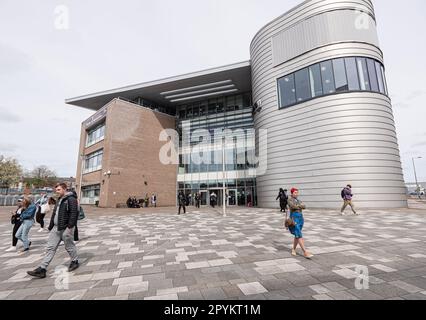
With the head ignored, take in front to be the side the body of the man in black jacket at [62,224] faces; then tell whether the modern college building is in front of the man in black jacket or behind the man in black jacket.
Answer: behind

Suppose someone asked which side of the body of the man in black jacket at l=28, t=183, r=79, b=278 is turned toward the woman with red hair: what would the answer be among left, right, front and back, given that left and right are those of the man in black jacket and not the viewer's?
left

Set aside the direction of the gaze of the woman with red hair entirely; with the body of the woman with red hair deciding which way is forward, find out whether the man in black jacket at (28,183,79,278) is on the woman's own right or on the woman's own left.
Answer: on the woman's own right

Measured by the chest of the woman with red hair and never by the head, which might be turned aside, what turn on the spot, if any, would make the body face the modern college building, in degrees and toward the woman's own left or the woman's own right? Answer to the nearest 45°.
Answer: approximately 135° to the woman's own left

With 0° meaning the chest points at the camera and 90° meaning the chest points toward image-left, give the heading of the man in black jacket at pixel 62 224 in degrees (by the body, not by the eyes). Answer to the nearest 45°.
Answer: approximately 45°

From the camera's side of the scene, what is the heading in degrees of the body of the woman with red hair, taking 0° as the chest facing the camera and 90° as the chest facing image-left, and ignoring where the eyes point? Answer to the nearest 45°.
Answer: approximately 315°
